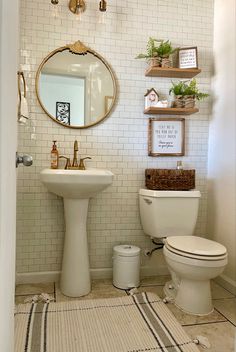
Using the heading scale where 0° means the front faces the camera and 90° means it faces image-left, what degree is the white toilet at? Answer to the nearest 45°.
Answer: approximately 315°

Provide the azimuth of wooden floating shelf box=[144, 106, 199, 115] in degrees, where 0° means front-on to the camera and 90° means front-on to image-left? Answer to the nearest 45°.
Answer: approximately 0°

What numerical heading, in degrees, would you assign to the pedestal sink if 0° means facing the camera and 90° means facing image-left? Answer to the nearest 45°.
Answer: approximately 0°

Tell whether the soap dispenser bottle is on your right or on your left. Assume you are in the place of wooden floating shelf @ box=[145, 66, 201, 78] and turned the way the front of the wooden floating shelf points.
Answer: on your right
